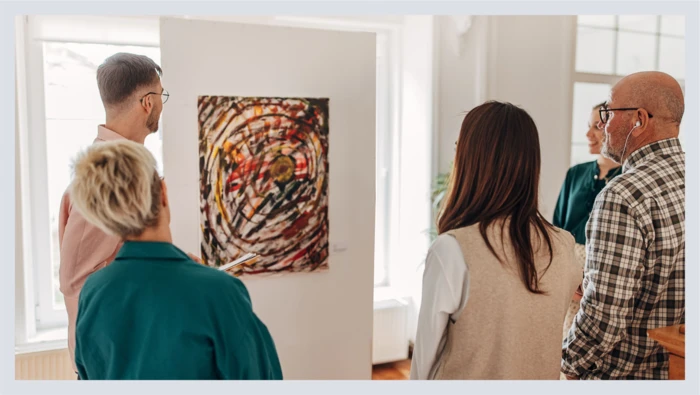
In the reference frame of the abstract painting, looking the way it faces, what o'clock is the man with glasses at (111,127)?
The man with glasses is roughly at 2 o'clock from the abstract painting.

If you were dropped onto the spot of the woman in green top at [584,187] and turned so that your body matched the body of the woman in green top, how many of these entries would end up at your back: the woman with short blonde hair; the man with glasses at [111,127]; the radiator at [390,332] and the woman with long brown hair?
0

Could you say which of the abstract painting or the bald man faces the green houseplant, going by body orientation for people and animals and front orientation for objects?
the bald man

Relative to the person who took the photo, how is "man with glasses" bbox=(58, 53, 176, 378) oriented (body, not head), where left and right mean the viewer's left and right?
facing away from the viewer and to the right of the viewer

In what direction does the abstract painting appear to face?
toward the camera

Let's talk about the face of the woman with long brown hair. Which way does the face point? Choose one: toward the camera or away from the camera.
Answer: away from the camera

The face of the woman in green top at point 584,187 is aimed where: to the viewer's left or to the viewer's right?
to the viewer's left

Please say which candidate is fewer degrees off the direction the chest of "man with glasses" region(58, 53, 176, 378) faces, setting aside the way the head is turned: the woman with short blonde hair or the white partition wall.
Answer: the white partition wall

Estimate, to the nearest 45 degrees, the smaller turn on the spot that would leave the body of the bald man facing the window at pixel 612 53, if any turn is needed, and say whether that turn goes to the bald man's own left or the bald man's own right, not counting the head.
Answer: approximately 45° to the bald man's own right

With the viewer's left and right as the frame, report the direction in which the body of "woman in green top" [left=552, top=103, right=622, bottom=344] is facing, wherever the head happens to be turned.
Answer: facing the viewer and to the left of the viewer

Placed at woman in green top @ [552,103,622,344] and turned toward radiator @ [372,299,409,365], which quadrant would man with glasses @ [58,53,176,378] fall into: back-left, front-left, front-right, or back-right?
front-left

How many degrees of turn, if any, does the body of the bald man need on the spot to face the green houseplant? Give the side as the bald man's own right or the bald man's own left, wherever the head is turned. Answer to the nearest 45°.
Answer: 0° — they already face it

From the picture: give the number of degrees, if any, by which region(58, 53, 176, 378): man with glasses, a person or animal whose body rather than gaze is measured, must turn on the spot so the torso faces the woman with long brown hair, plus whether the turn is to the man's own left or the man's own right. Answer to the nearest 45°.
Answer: approximately 90° to the man's own right

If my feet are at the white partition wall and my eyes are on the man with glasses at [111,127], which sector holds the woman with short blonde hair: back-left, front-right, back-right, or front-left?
front-left

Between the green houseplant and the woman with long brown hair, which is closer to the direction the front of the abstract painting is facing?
the woman with long brown hair

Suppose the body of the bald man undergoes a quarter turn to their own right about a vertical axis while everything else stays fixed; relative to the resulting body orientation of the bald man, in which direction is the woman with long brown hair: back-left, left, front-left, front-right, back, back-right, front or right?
back

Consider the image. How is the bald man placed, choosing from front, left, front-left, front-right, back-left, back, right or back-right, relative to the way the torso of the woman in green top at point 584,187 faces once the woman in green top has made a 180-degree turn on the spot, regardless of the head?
back-right

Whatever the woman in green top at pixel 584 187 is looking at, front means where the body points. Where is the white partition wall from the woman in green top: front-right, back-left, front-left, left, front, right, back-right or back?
front

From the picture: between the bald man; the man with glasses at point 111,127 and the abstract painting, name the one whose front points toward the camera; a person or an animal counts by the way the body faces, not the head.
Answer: the abstract painting

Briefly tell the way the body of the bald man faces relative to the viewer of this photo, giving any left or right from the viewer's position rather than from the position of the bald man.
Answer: facing away from the viewer and to the left of the viewer

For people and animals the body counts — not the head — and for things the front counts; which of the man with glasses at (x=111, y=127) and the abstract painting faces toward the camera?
the abstract painting

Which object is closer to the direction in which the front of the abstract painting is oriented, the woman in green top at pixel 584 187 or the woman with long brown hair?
the woman with long brown hair
